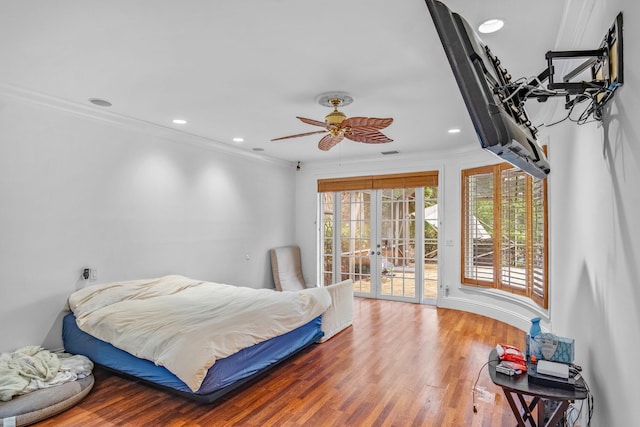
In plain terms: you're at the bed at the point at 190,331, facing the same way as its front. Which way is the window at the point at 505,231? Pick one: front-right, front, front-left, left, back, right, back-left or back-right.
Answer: front-left

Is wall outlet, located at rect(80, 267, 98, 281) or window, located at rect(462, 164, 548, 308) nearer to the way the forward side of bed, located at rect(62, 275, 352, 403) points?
the window

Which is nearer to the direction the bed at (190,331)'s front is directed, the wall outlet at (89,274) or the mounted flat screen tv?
the mounted flat screen tv

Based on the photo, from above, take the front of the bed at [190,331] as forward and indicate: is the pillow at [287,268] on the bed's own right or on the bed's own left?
on the bed's own left

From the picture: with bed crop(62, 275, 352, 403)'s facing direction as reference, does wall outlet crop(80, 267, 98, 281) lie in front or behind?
behind

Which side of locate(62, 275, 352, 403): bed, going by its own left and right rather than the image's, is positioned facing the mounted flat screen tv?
front

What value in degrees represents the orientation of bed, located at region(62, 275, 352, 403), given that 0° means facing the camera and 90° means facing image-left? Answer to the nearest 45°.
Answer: approximately 315°

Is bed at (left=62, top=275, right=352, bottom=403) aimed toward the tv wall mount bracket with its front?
yes
